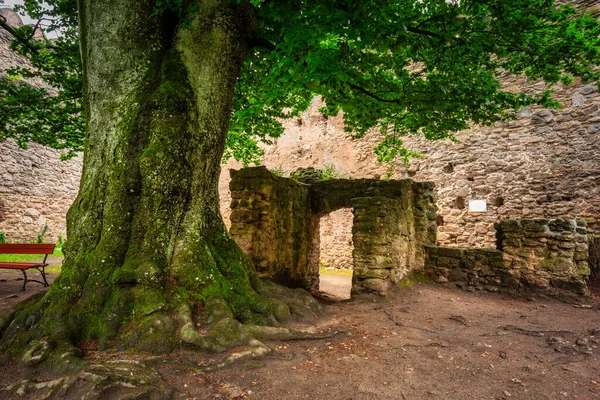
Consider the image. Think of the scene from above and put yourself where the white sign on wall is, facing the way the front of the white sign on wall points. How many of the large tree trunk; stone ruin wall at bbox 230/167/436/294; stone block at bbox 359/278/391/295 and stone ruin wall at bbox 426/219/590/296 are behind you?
0

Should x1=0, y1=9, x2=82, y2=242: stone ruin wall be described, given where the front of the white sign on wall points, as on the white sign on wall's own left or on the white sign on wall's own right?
on the white sign on wall's own right

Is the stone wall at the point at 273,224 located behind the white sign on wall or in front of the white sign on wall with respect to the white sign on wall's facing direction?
in front

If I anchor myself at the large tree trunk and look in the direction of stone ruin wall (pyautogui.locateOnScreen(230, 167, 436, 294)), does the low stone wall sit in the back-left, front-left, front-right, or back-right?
front-right

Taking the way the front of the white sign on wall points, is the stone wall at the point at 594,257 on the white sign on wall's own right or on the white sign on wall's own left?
on the white sign on wall's own left

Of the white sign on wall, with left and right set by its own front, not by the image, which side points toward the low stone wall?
front

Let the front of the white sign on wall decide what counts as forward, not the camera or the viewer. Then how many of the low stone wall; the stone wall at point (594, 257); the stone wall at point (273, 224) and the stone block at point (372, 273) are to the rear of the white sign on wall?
0

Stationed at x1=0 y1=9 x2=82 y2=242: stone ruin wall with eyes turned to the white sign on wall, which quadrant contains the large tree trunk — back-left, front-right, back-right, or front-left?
front-right

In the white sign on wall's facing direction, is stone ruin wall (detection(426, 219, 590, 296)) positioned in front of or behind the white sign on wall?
in front

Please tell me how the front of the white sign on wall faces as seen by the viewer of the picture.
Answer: facing the viewer

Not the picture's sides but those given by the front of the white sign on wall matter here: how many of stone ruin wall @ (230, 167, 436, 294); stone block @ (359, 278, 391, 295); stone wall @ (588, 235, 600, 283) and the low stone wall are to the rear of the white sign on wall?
0
